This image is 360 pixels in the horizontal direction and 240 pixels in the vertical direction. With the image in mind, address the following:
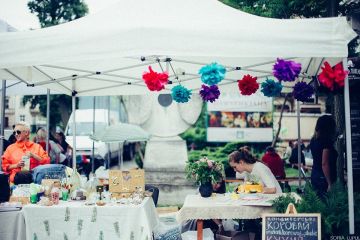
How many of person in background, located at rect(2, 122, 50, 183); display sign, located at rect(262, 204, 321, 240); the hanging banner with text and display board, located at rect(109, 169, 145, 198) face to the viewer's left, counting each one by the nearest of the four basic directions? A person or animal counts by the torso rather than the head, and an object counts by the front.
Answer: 0

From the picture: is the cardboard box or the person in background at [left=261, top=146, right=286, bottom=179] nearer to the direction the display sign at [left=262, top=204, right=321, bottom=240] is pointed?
the cardboard box

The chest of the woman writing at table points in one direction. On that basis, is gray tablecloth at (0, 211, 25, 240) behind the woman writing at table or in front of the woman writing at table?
in front

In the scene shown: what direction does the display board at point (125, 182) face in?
toward the camera

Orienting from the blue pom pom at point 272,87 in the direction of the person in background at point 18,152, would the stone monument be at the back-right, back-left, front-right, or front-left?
front-right

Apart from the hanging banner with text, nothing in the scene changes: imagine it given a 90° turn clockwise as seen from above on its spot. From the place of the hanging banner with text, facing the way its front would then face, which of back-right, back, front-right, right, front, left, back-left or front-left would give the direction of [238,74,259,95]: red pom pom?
left

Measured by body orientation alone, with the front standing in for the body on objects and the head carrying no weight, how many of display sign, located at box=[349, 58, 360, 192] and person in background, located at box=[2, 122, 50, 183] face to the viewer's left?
0

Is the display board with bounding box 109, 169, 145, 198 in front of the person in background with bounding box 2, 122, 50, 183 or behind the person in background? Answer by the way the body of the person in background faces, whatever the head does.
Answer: in front

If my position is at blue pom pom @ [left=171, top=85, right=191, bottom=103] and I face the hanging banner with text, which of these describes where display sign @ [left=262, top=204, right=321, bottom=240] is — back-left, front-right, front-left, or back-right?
back-right

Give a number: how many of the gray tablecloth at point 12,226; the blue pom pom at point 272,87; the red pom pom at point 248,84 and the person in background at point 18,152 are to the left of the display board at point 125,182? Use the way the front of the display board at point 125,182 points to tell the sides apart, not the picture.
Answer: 2

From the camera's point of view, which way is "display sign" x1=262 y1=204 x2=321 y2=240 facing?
toward the camera

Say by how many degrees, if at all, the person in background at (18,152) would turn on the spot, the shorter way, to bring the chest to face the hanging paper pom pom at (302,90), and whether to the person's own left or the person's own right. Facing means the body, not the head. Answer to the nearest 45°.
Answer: approximately 45° to the person's own left

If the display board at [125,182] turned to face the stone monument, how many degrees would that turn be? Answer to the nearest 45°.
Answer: approximately 180°

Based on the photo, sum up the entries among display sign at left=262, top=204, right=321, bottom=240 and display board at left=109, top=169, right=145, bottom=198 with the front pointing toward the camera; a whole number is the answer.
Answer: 2

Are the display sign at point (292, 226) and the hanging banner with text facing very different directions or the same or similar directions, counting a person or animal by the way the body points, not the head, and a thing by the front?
same or similar directions

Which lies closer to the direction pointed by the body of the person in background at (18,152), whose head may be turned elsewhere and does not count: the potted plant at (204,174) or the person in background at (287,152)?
the potted plant
